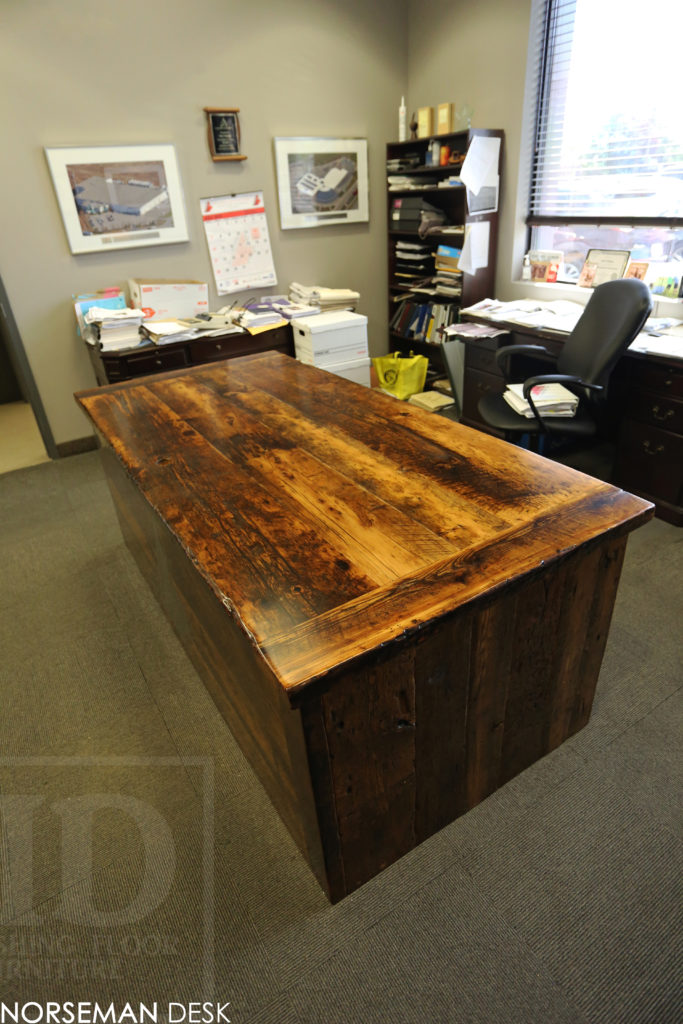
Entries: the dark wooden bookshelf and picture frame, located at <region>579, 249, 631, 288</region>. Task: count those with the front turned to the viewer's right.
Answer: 0

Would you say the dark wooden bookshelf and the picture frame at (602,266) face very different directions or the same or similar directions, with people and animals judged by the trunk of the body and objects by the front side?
same or similar directions

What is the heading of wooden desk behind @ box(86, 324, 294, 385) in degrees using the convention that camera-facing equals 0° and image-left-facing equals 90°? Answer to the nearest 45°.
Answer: approximately 315°

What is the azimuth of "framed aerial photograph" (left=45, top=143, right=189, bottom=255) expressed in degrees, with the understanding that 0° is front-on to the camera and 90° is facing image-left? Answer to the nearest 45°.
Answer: approximately 315°

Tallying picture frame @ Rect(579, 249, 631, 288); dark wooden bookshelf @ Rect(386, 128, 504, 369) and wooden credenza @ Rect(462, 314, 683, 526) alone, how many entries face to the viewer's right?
0

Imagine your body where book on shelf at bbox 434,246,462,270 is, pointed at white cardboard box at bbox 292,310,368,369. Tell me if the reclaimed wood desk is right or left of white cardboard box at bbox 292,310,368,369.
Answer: left

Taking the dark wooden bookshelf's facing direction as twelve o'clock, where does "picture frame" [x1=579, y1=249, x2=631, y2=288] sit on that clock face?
The picture frame is roughly at 9 o'clock from the dark wooden bookshelf.

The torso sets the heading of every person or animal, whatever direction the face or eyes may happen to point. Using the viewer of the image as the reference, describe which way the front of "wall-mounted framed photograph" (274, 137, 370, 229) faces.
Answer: facing the viewer and to the right of the viewer

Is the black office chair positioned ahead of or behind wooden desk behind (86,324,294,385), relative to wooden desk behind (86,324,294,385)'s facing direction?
ahead

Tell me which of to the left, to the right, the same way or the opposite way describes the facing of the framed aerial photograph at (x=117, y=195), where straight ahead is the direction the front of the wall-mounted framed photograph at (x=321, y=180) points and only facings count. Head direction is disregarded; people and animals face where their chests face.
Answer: the same way

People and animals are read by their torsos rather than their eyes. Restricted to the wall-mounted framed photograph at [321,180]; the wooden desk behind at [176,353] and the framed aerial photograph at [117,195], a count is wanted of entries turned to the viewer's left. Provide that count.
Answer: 0

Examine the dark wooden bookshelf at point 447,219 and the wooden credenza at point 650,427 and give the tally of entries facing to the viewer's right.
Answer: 0

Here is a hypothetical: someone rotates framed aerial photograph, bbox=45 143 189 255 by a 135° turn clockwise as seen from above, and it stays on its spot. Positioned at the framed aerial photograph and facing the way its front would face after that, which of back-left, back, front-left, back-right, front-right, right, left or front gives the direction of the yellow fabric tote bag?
back

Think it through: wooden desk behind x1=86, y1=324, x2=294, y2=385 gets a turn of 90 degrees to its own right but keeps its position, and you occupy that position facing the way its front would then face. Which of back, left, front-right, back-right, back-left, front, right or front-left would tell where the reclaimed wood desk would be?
front-left

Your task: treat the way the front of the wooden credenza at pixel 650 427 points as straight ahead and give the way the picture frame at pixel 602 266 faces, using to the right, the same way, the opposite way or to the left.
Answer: the same way

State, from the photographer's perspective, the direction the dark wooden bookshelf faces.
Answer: facing the viewer and to the left of the viewer

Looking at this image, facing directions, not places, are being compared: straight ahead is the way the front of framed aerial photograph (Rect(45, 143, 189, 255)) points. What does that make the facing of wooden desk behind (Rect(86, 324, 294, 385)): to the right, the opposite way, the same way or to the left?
the same way
